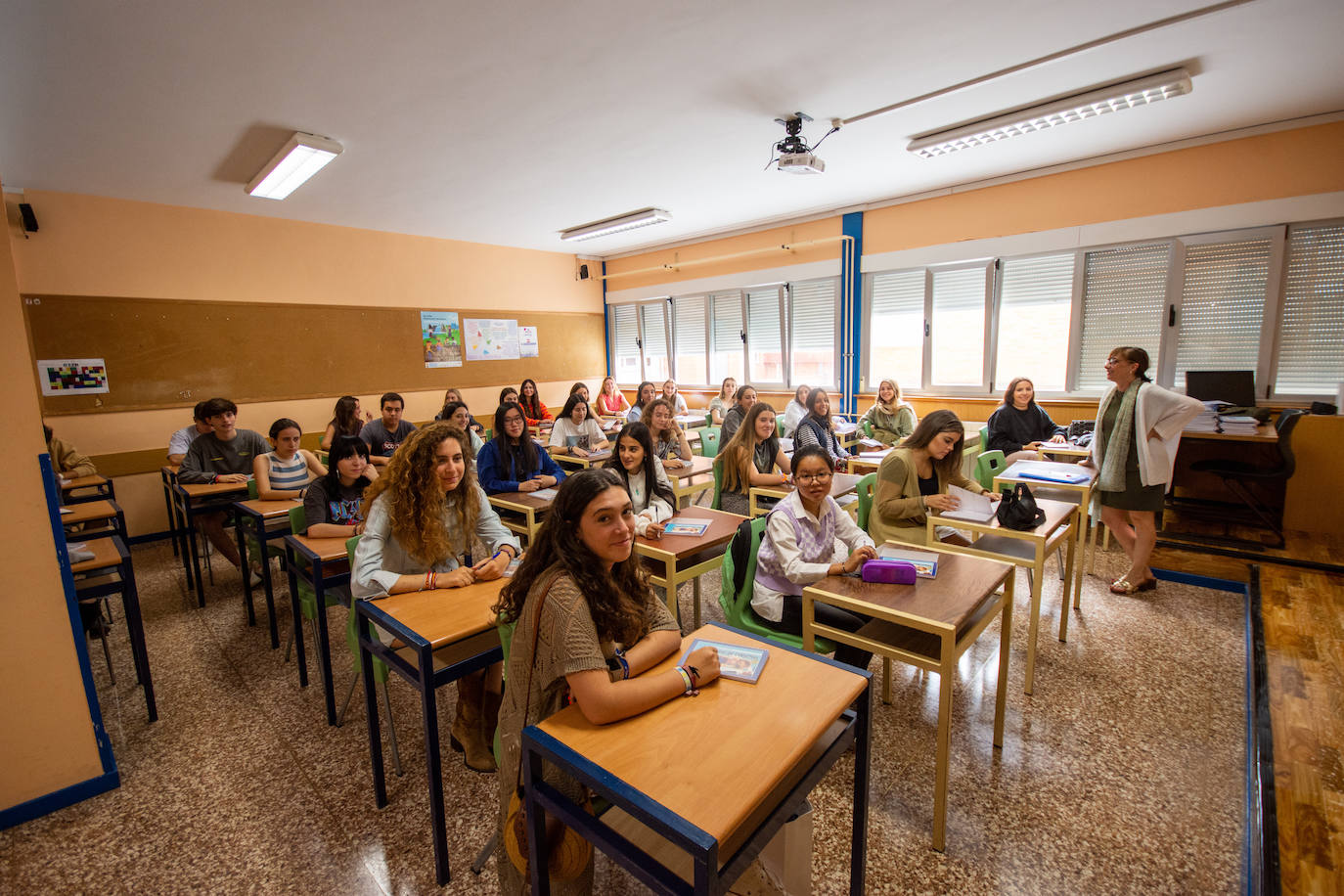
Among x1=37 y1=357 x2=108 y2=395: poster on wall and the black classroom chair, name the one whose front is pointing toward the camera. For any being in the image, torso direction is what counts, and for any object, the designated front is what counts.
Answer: the poster on wall

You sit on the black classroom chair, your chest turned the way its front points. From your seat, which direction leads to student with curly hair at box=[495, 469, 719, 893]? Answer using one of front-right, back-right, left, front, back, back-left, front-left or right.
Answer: left

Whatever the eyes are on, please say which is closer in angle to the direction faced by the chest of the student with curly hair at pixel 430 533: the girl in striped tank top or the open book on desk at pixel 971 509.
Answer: the open book on desk

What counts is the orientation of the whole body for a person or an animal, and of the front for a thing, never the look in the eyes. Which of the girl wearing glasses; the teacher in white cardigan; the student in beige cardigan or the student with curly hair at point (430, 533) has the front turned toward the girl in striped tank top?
the teacher in white cardigan

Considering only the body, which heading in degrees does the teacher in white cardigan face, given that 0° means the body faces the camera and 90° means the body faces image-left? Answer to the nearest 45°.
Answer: approximately 45°

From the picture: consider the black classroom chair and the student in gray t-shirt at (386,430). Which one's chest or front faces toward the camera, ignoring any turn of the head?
the student in gray t-shirt

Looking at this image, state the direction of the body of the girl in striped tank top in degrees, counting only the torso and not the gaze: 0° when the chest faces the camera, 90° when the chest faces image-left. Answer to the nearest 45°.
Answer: approximately 315°

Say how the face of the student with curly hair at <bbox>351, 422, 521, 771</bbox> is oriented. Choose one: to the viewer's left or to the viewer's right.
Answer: to the viewer's right

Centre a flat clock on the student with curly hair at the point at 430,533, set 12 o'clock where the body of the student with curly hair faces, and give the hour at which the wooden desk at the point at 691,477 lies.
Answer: The wooden desk is roughly at 9 o'clock from the student with curly hair.

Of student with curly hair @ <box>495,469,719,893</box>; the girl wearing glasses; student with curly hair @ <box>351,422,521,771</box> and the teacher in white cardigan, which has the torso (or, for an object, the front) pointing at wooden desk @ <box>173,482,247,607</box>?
the teacher in white cardigan

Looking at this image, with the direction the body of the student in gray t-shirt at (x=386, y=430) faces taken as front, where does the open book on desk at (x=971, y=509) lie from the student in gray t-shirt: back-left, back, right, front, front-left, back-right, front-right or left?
front-left

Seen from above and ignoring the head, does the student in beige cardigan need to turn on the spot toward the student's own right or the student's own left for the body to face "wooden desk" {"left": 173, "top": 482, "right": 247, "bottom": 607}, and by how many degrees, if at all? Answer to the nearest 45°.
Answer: approximately 135° to the student's own right

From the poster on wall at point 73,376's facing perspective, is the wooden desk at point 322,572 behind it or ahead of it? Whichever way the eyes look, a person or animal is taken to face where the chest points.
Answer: ahead

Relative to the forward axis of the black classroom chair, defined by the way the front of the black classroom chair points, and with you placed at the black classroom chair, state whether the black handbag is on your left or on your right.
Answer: on your left
